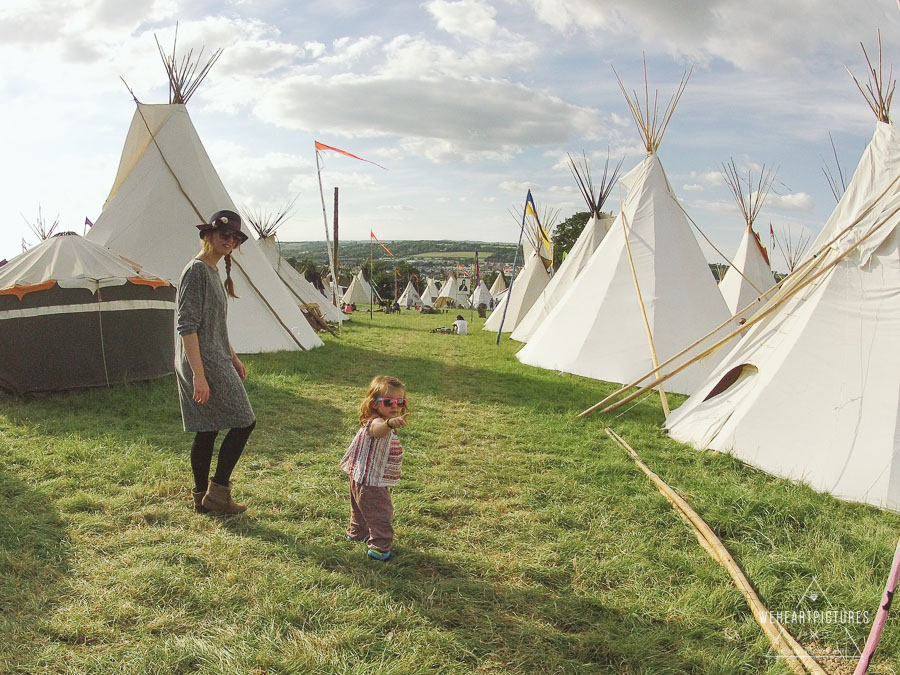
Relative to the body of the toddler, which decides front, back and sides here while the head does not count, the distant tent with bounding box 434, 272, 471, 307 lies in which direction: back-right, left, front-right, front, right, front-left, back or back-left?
back-left

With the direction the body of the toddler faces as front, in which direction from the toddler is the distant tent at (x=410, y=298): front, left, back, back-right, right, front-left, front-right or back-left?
back-left

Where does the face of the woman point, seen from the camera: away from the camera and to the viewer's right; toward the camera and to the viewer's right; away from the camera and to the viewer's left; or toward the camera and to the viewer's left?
toward the camera and to the viewer's right

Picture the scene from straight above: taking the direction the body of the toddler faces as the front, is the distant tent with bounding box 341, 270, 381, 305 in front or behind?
behind
